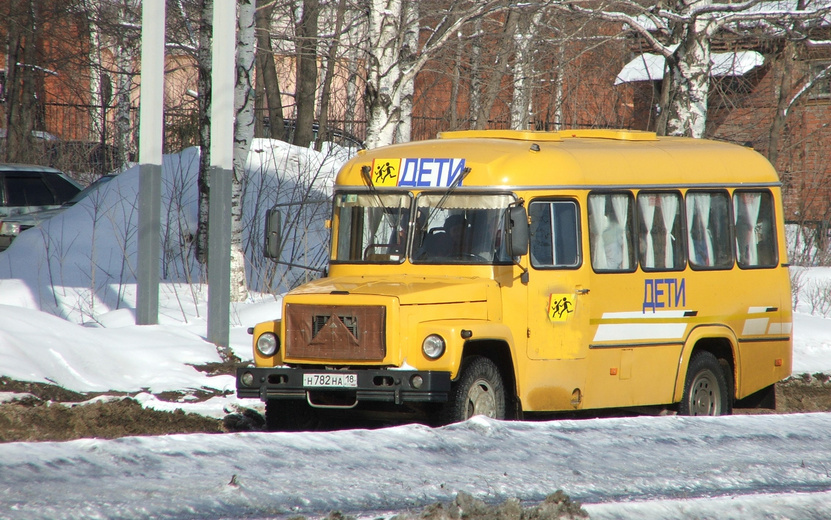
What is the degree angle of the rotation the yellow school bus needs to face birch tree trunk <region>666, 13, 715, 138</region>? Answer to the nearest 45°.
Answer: approximately 135° to its right

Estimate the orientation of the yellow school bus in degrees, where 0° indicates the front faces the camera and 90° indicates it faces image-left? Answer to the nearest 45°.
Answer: approximately 45°

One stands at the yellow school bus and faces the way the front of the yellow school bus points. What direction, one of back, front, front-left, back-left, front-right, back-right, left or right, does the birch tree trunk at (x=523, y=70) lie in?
back-right

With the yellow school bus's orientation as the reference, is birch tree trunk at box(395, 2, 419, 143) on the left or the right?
on its right

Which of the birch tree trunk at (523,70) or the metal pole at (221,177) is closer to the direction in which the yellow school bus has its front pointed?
the metal pole

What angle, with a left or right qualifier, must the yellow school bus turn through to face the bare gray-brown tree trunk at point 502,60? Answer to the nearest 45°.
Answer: approximately 135° to its right

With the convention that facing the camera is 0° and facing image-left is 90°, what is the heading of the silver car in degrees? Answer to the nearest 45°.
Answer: approximately 90°

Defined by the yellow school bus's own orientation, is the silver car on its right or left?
on its right

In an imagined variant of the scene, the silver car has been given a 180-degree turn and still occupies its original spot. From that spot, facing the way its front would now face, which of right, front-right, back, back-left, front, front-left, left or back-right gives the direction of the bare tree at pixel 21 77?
left
